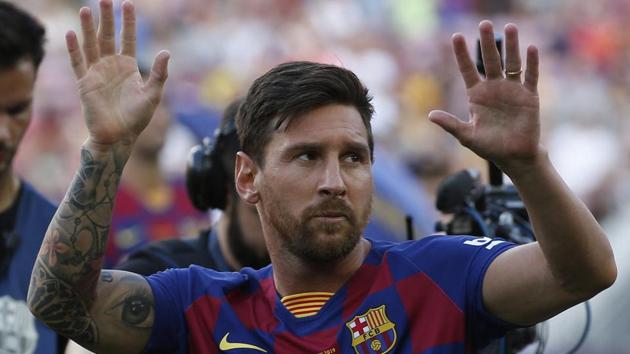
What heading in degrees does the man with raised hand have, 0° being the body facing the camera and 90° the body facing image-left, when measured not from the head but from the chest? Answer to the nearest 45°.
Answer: approximately 0°

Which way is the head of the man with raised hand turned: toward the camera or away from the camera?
toward the camera

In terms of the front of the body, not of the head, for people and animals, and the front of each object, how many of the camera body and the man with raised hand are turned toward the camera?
1

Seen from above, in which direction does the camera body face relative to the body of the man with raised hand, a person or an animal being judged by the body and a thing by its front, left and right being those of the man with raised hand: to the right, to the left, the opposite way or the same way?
to the right

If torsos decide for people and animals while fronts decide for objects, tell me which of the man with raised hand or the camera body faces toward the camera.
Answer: the man with raised hand

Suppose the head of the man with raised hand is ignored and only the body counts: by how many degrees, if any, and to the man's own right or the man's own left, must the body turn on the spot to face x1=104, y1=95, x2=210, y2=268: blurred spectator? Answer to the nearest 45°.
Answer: approximately 180°

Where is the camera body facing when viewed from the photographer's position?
facing to the left of the viewer

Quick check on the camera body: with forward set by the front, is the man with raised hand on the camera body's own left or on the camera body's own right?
on the camera body's own left

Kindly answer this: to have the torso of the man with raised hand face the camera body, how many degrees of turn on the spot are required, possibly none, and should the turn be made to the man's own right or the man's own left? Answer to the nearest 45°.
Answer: approximately 135° to the man's own left
